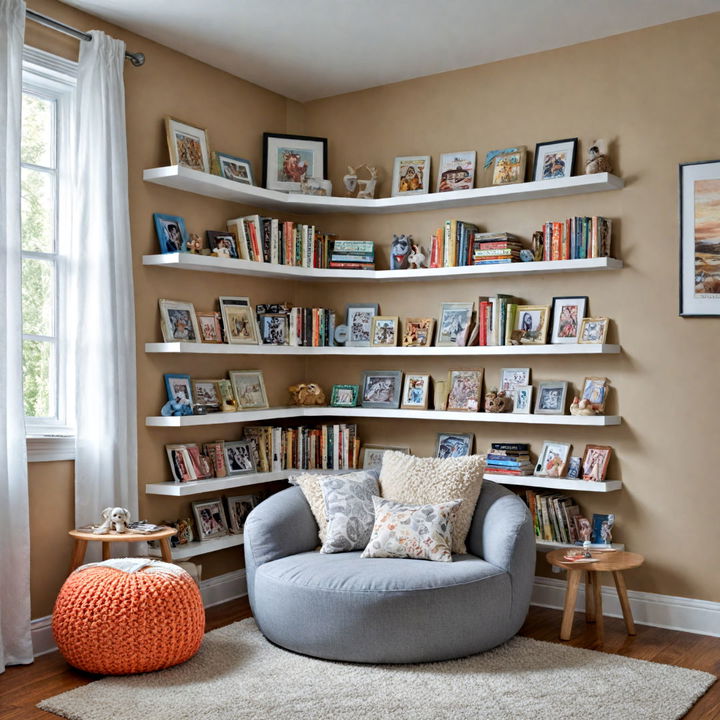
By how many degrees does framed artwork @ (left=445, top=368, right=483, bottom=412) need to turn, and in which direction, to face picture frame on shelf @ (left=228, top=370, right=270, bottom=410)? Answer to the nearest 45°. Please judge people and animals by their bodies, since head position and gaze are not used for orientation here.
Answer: approximately 90° to its right

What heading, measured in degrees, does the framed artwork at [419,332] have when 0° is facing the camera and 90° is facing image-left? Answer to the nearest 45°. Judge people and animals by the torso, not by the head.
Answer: approximately 0°

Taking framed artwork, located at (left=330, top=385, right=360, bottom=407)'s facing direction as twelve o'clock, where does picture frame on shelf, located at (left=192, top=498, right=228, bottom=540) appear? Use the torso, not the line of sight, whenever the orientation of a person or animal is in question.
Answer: The picture frame on shelf is roughly at 2 o'clock from the framed artwork.

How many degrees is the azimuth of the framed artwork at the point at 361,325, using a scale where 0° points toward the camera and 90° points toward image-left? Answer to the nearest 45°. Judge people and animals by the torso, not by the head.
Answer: approximately 0°

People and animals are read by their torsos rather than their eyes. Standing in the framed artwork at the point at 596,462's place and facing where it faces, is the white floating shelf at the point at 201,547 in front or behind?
in front

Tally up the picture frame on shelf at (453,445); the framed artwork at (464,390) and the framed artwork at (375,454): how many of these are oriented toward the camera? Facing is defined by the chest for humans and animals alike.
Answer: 3

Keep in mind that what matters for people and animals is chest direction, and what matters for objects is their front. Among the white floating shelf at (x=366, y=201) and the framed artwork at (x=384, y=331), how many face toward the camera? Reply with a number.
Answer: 2
